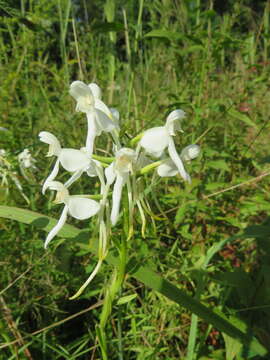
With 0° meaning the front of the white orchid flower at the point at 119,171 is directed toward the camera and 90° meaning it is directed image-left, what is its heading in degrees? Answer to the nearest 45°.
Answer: approximately 0°

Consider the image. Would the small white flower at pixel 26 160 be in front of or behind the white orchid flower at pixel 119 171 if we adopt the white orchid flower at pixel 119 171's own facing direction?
behind
